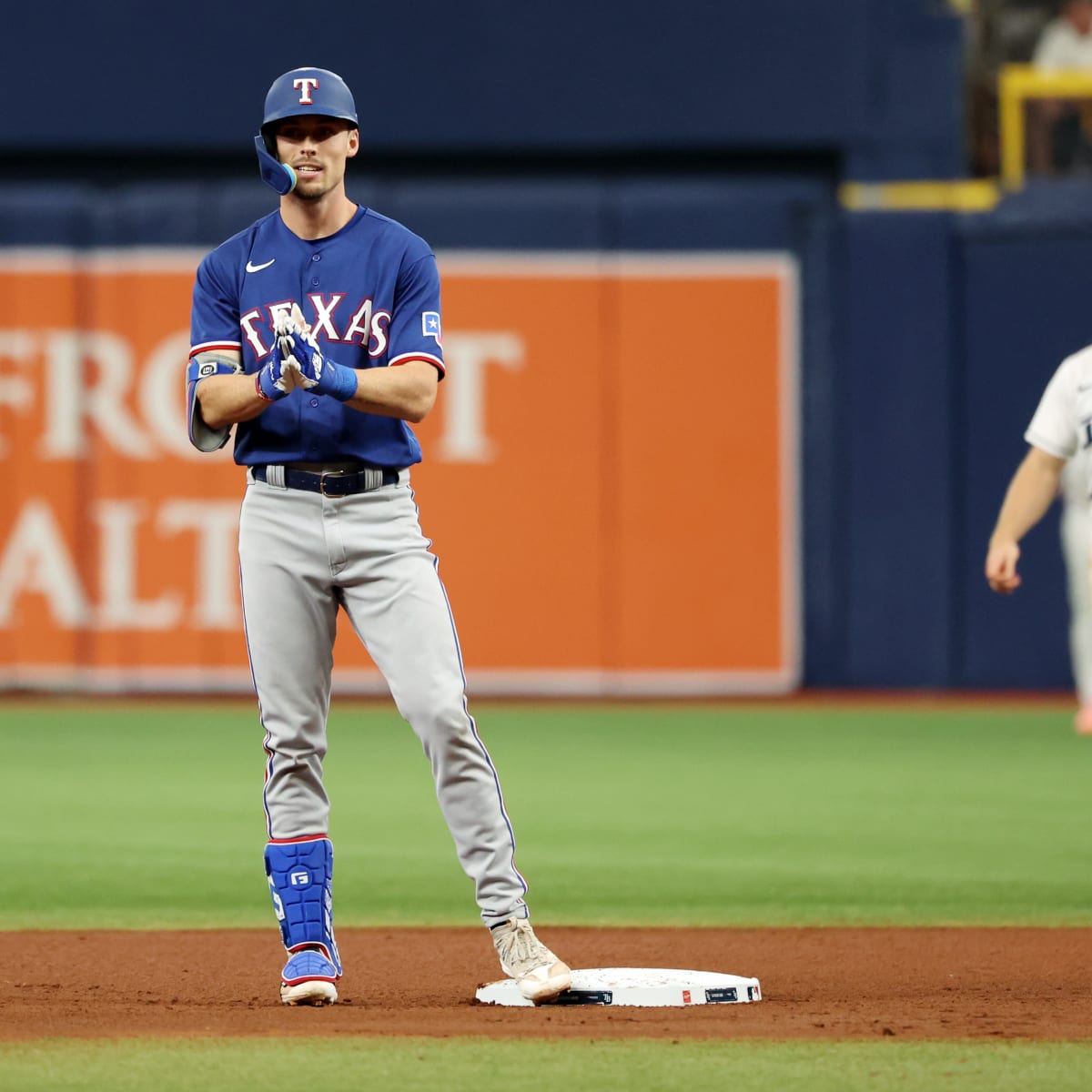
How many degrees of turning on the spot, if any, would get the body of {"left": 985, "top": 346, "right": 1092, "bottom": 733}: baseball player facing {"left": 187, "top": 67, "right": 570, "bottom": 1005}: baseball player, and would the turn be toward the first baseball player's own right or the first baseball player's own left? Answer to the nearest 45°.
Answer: approximately 45° to the first baseball player's own right

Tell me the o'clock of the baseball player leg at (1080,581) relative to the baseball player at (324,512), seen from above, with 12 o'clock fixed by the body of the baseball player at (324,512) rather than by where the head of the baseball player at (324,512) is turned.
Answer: the baseball player leg at (1080,581) is roughly at 7 o'clock from the baseball player at (324,512).

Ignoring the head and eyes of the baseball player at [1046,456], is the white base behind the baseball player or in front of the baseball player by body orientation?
in front

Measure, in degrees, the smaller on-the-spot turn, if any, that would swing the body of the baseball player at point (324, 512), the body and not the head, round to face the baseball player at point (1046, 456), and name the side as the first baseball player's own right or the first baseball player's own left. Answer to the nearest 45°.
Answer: approximately 135° to the first baseball player's own left
